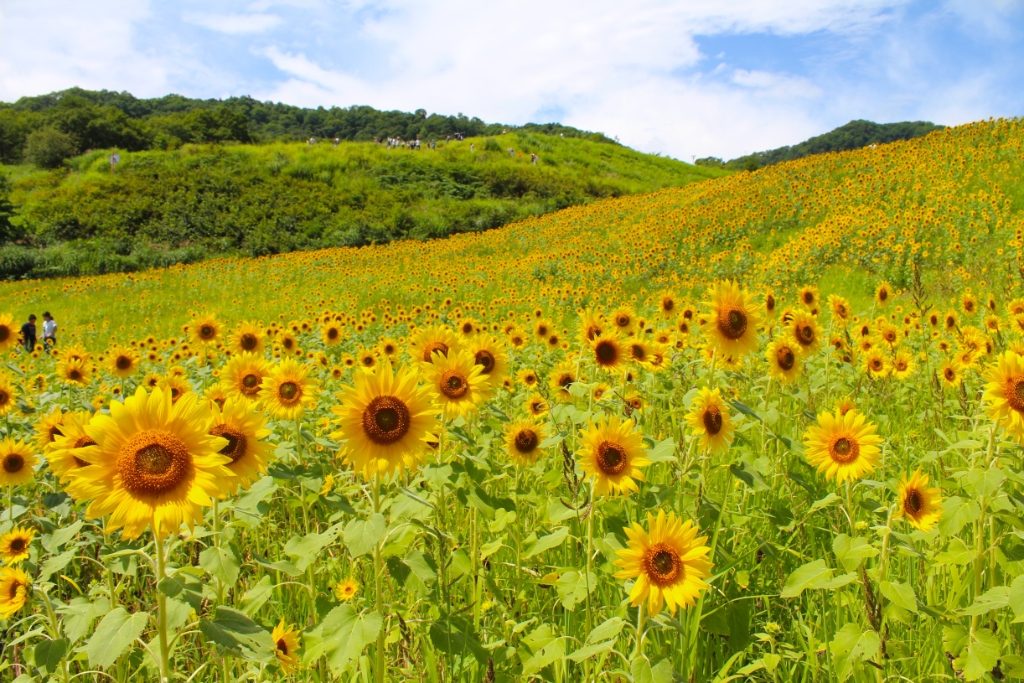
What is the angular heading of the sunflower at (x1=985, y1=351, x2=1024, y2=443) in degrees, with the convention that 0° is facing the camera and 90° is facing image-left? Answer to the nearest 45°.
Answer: approximately 0°

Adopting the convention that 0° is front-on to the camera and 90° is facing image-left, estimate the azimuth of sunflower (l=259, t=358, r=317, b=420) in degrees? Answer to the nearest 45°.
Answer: approximately 0°

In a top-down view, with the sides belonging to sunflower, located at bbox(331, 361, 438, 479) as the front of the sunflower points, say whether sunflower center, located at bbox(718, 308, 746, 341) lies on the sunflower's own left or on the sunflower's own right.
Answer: on the sunflower's own left

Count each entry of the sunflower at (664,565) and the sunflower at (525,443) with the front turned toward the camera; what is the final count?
2

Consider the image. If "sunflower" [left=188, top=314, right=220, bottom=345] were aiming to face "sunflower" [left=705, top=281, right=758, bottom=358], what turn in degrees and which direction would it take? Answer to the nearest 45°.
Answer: approximately 45° to its left

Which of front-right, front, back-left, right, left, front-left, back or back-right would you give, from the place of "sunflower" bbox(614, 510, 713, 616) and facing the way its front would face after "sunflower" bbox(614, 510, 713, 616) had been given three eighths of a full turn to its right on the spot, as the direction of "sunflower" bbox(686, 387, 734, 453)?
front-right

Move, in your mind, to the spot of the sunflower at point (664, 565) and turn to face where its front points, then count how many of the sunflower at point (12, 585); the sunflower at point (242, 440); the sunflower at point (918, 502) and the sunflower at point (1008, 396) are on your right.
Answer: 2
